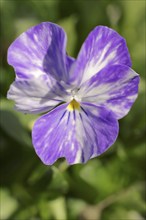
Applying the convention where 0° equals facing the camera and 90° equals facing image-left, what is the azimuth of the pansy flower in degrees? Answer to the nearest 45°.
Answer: approximately 0°
